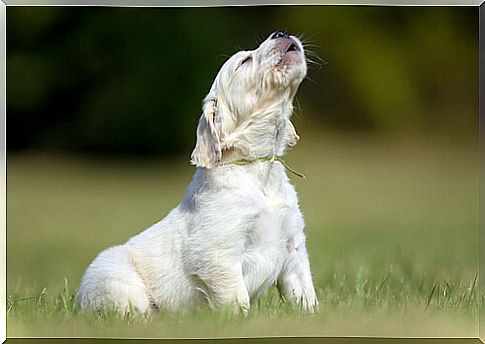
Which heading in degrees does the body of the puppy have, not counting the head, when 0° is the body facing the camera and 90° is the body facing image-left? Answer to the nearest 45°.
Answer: approximately 315°
